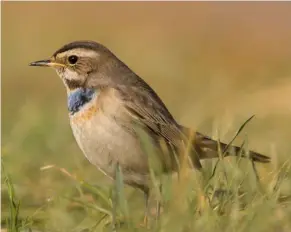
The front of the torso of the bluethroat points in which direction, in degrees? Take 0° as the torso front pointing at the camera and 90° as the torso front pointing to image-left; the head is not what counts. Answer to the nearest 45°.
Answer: approximately 90°
